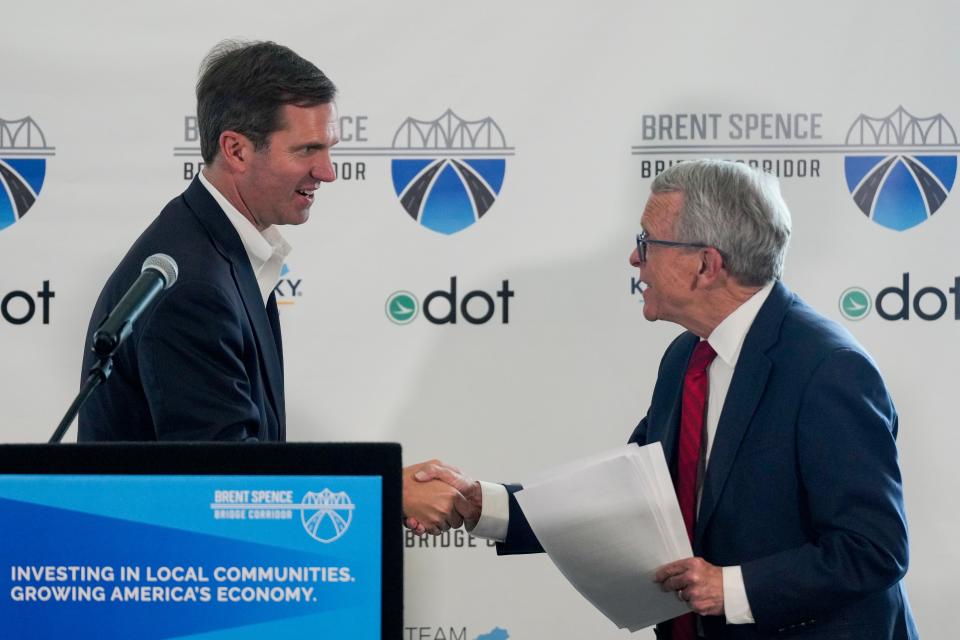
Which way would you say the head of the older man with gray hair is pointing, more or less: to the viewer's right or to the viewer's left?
to the viewer's left

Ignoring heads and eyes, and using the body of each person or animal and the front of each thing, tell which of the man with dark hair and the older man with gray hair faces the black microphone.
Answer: the older man with gray hair

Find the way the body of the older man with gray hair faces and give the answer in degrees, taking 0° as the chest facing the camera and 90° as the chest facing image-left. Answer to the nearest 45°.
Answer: approximately 45°

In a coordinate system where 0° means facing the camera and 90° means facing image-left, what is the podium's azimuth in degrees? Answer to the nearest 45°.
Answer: approximately 0°

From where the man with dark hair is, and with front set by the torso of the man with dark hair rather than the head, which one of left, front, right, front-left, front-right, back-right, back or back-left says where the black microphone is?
right

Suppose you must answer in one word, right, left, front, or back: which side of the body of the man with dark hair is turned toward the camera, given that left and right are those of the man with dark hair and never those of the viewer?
right

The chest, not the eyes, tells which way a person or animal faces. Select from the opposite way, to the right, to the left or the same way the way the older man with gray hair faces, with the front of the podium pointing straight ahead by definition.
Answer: to the right

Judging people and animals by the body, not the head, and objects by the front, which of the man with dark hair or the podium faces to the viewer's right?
the man with dark hair

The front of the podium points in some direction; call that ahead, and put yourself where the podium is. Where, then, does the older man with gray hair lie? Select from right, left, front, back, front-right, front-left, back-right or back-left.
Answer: back-left

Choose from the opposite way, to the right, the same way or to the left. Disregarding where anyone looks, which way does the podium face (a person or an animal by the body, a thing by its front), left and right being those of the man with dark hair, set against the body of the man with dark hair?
to the right

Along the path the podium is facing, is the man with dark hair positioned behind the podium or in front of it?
behind

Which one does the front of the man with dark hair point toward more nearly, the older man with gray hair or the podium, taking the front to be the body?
the older man with gray hair

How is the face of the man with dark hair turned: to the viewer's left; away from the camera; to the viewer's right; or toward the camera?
to the viewer's right

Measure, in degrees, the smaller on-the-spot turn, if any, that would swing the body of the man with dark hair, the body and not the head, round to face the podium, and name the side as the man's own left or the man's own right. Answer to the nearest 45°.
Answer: approximately 90° to the man's own right
